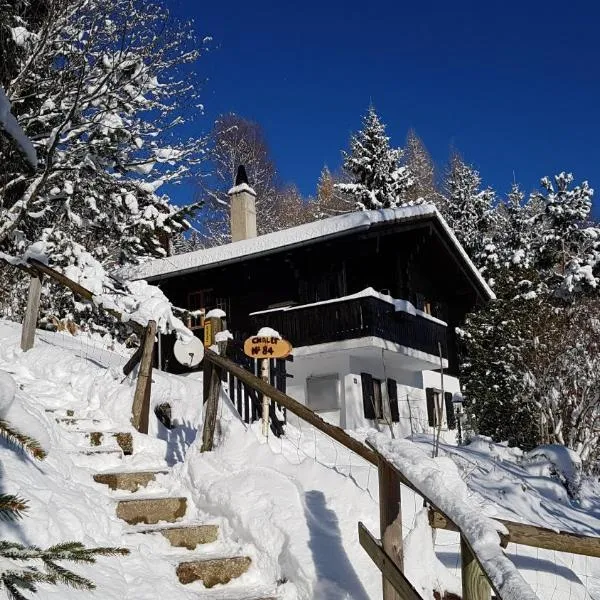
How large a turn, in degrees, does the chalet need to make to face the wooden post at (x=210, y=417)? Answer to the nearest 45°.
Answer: approximately 45° to its right

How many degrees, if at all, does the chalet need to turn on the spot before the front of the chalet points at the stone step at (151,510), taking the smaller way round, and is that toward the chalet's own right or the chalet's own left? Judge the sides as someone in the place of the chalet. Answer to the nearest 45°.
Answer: approximately 45° to the chalet's own right

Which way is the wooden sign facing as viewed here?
toward the camera

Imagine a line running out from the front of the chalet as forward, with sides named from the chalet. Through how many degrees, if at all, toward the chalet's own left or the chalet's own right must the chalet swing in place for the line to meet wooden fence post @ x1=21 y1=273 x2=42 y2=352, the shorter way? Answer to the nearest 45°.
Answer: approximately 90° to the chalet's own right

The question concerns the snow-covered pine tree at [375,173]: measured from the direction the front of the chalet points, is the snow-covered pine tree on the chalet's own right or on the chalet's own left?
on the chalet's own left

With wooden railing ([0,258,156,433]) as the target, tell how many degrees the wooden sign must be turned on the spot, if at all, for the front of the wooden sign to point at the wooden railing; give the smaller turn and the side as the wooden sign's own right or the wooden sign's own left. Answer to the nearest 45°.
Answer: approximately 90° to the wooden sign's own right

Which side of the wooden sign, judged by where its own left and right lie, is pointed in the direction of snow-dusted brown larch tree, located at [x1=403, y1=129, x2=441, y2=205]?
back

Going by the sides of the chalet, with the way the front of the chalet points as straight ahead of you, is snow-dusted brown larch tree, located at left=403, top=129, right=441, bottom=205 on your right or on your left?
on your left

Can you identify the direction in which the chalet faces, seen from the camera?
facing the viewer and to the right of the viewer

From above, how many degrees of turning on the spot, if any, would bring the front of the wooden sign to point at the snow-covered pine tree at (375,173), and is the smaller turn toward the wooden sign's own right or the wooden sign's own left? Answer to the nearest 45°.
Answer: approximately 180°

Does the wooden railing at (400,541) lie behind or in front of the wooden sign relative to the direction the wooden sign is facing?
in front

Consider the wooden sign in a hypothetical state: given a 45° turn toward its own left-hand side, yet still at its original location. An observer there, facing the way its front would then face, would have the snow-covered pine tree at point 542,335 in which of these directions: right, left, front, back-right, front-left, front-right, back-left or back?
left

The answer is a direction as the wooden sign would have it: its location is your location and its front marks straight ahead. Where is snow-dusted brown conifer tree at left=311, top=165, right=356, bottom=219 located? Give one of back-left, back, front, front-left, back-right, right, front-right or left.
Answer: back

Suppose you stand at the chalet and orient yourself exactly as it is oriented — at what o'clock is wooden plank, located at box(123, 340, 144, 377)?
The wooden plank is roughly at 2 o'clock from the chalet.

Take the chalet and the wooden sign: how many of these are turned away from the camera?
0

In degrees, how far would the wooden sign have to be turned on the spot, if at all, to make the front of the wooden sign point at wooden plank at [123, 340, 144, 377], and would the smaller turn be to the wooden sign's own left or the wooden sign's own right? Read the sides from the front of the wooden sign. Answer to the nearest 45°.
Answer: approximately 90° to the wooden sign's own right

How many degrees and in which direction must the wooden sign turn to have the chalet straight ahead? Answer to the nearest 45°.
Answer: approximately 180°
